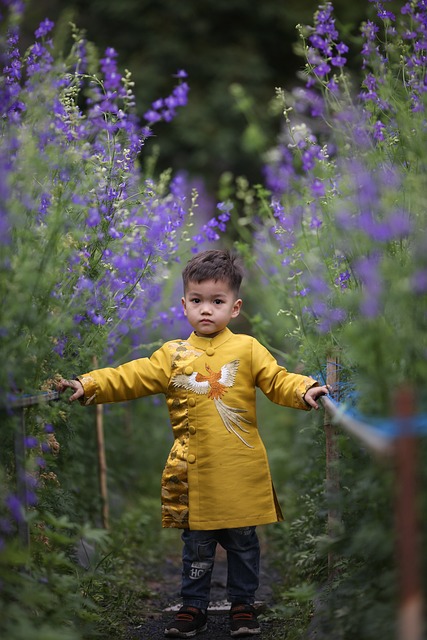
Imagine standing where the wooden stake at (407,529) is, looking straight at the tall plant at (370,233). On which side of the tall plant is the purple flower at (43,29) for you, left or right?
left

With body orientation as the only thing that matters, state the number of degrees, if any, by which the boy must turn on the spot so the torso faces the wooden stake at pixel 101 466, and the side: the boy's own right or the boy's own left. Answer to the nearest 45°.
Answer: approximately 135° to the boy's own right

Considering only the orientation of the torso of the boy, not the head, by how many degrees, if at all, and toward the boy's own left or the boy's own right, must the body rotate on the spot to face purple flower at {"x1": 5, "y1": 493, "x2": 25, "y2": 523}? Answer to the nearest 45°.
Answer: approximately 45° to the boy's own right

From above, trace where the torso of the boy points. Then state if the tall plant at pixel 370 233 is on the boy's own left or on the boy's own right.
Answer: on the boy's own left

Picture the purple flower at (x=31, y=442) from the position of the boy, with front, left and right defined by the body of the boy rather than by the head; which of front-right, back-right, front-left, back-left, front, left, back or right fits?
front-right

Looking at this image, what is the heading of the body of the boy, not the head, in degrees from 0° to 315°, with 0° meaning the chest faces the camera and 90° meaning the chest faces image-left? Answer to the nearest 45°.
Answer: approximately 0°
